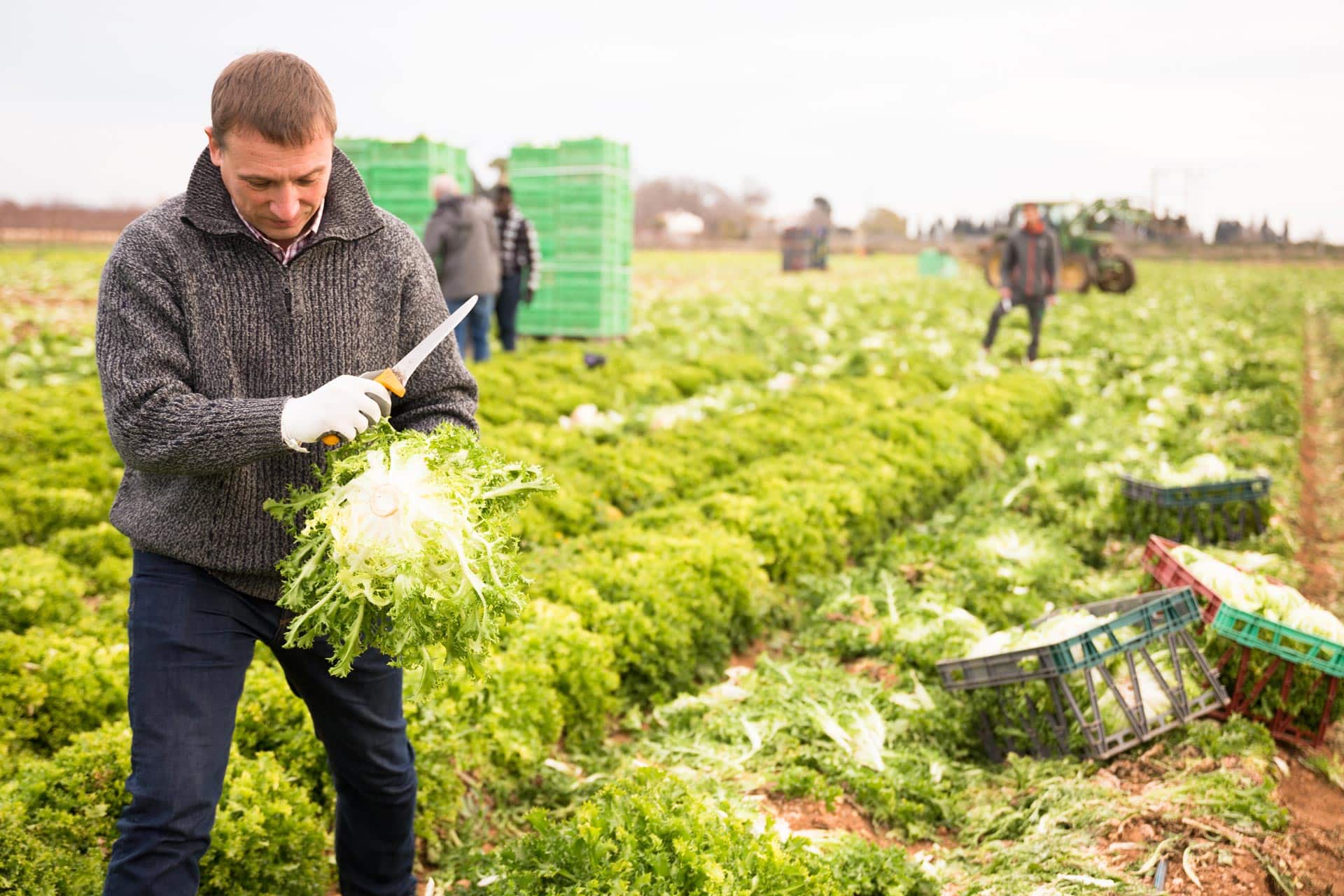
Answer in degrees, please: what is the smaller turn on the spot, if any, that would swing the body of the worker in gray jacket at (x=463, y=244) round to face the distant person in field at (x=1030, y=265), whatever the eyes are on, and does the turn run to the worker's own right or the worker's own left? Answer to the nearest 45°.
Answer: approximately 135° to the worker's own right

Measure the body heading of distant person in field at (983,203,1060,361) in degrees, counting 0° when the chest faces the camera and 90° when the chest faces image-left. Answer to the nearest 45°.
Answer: approximately 0°

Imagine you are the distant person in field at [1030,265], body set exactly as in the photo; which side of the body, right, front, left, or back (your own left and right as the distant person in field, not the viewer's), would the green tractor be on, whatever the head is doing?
back

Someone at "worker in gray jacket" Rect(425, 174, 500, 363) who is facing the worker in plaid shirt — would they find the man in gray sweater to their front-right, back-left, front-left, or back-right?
back-right

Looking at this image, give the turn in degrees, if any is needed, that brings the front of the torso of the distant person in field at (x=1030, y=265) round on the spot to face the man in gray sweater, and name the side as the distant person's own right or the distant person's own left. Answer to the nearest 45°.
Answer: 0° — they already face them

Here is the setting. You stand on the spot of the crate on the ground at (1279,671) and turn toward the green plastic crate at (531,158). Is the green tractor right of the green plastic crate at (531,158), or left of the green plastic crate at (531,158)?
right

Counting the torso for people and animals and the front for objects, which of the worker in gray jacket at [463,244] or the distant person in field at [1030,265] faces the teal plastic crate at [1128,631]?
the distant person in field

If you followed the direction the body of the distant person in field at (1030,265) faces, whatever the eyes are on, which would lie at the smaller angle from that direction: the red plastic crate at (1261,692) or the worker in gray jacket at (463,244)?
the red plastic crate

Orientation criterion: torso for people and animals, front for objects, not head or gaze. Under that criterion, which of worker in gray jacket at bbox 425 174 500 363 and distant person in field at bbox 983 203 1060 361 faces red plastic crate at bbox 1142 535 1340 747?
the distant person in field

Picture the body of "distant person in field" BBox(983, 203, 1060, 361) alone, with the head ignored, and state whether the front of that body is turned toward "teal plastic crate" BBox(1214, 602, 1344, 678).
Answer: yes

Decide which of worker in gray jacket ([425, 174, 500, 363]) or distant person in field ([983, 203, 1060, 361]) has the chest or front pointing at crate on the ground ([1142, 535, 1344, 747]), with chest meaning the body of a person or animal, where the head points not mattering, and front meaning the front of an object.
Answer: the distant person in field
